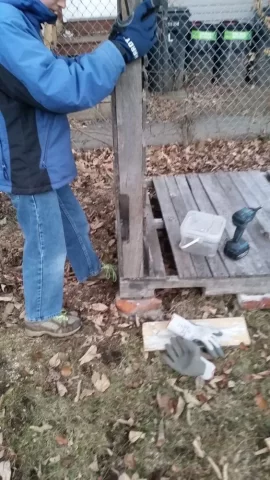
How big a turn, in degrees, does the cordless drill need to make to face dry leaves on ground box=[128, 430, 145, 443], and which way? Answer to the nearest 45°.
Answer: approximately 135° to its right

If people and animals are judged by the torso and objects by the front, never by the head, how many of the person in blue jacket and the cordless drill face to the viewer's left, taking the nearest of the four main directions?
0

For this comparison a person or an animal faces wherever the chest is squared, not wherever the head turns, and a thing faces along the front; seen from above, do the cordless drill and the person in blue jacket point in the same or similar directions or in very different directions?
same or similar directions

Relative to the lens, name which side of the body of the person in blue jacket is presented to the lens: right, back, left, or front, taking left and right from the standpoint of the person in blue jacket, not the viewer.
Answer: right

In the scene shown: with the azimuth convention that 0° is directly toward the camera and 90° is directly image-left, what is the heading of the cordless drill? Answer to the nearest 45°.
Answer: approximately 225°

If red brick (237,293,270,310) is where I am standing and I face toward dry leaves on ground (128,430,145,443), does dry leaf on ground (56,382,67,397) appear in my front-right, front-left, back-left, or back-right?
front-right

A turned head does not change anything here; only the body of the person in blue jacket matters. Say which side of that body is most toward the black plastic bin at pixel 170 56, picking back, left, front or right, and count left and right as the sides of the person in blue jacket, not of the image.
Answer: left

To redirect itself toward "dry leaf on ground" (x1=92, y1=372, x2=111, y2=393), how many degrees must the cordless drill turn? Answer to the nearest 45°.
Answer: approximately 135° to its right

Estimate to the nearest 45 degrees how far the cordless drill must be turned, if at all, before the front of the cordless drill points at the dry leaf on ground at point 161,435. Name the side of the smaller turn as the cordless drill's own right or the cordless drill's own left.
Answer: approximately 135° to the cordless drill's own right
